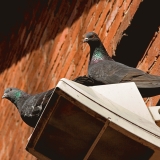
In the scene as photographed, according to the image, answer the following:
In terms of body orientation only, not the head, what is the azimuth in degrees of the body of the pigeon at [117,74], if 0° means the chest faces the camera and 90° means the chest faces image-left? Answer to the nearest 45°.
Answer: approximately 90°
